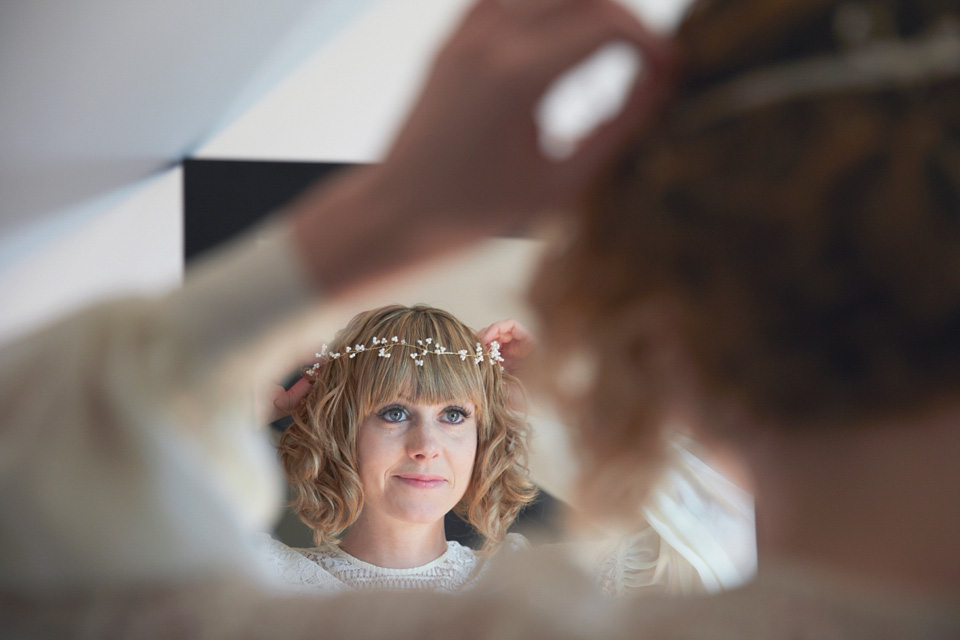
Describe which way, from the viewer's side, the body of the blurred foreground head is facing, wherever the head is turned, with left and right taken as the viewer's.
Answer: facing away from the viewer and to the left of the viewer
